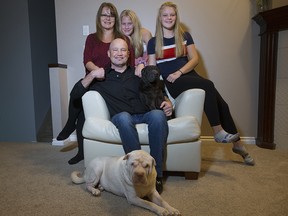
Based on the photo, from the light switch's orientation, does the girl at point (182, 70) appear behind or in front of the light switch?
in front

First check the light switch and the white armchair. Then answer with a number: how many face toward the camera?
2

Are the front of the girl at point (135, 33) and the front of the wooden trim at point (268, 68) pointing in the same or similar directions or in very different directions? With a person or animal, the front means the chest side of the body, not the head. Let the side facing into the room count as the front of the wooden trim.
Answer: same or similar directions

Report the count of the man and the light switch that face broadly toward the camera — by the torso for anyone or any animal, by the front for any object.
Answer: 2

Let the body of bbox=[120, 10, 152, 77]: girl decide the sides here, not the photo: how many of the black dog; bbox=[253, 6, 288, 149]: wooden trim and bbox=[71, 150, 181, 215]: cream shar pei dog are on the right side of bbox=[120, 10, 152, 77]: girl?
0

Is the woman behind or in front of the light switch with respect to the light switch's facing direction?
in front

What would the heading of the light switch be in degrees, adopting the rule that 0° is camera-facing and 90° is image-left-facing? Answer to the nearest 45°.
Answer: approximately 0°

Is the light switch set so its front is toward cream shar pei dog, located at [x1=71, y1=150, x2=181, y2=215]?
yes

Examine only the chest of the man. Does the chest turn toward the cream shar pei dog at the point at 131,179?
yes

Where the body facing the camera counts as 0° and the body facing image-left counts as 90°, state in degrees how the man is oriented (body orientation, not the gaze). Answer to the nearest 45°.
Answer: approximately 0°

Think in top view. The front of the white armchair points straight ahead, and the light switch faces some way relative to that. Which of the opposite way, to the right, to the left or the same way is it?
the same way

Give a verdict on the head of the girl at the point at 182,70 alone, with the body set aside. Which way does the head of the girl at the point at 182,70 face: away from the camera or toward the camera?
toward the camera

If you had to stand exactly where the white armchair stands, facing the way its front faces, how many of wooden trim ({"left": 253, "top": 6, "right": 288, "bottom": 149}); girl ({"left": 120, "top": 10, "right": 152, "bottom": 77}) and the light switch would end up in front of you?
0

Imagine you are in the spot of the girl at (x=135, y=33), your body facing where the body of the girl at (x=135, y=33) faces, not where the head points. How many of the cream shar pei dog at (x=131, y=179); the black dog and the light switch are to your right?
1
